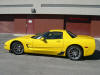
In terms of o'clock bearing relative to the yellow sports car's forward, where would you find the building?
The building is roughly at 3 o'clock from the yellow sports car.

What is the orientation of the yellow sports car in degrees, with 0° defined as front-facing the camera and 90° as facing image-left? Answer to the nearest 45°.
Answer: approximately 90°
